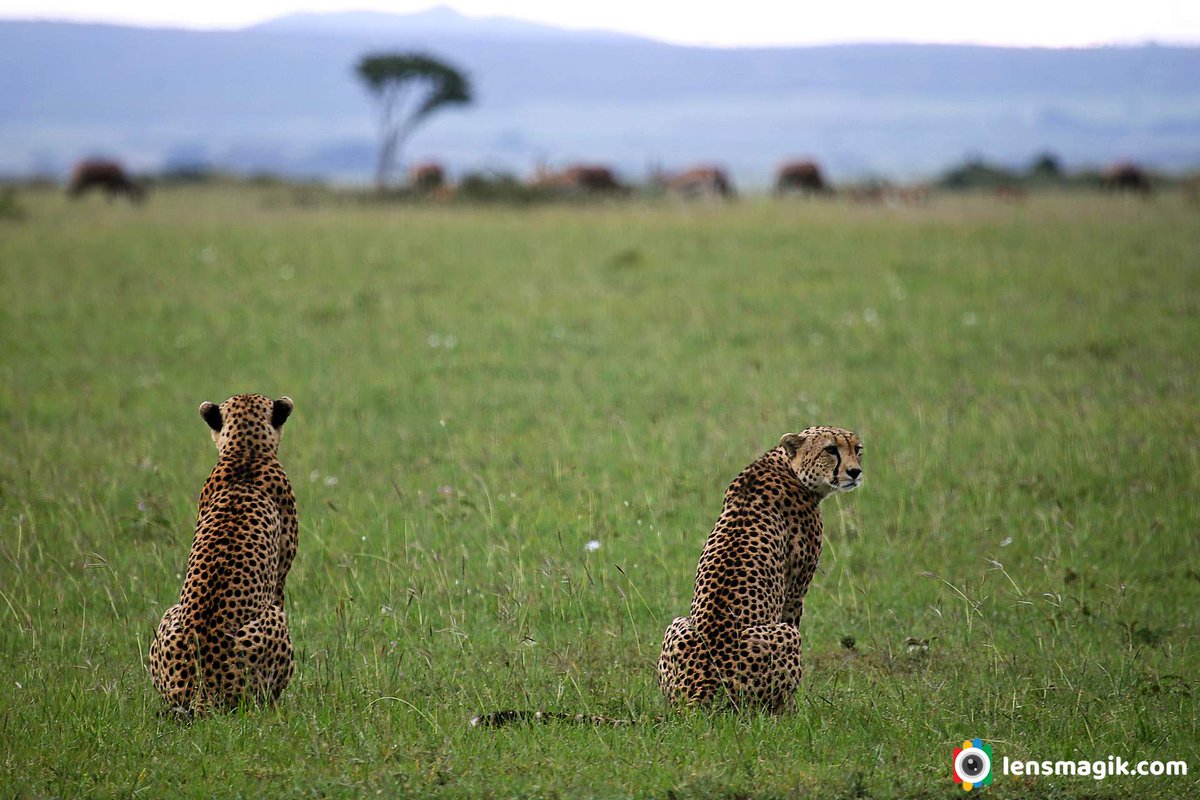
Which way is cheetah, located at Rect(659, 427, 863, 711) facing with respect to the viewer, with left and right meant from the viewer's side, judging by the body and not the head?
facing away from the viewer and to the right of the viewer

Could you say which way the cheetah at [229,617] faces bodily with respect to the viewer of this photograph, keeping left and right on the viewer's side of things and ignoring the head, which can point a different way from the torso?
facing away from the viewer
